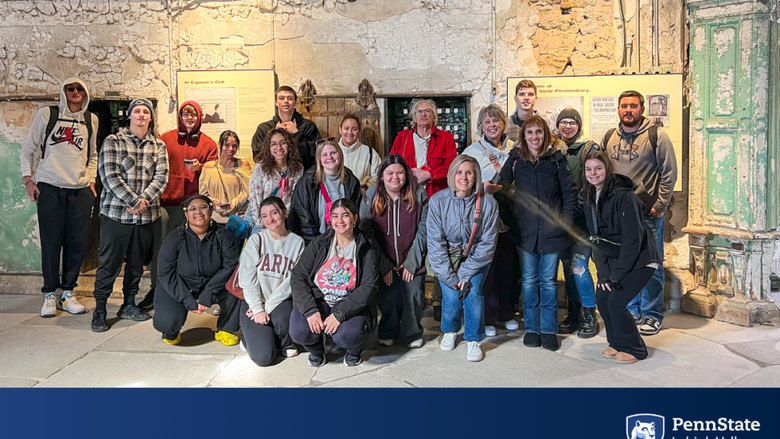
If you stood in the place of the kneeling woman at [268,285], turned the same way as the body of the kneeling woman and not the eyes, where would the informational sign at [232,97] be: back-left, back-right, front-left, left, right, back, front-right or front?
back

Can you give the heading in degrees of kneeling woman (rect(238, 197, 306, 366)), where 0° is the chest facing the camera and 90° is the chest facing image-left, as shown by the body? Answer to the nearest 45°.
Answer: approximately 0°

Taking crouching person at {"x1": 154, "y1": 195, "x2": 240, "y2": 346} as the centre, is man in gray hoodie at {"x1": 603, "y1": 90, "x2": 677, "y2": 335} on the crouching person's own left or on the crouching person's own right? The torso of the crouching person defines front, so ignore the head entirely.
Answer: on the crouching person's own left

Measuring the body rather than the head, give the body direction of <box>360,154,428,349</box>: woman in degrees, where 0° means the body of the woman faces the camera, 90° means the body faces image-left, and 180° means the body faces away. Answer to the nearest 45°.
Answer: approximately 0°

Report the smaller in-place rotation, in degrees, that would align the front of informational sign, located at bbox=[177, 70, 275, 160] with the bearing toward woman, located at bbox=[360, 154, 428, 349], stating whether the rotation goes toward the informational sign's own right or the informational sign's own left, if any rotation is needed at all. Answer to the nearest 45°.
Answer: approximately 45° to the informational sign's own left

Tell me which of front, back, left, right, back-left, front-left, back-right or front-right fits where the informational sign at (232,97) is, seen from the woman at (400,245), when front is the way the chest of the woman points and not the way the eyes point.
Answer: back-right
